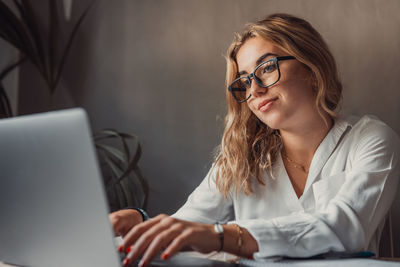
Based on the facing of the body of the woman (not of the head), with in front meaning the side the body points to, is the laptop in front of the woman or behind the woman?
in front

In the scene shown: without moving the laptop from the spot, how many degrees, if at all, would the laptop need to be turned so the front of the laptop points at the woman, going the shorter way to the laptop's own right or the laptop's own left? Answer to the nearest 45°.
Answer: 0° — it already faces them

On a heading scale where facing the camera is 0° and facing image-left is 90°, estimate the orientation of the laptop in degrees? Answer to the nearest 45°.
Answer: approximately 225°

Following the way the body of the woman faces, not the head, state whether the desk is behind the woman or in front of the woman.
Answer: in front

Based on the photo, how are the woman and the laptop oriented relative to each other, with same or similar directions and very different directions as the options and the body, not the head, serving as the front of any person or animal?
very different directions

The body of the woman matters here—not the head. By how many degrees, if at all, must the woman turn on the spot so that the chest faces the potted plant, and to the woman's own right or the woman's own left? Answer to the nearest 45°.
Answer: approximately 90° to the woman's own right

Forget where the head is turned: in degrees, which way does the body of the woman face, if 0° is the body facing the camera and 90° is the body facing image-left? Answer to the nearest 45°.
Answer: approximately 45°
